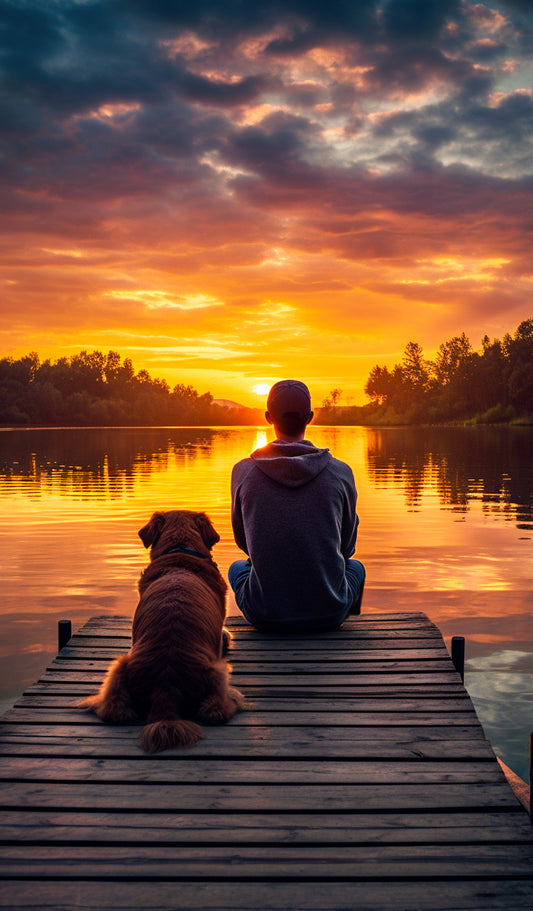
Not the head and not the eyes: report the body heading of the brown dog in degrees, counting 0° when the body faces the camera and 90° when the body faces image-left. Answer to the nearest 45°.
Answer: approximately 180°

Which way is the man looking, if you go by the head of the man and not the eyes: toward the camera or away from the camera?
away from the camera

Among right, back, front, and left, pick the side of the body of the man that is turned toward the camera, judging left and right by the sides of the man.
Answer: back

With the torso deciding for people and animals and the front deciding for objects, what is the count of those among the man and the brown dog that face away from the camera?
2

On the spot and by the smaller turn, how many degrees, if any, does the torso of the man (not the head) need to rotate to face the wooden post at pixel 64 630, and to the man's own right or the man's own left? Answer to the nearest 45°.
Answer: approximately 45° to the man's own left

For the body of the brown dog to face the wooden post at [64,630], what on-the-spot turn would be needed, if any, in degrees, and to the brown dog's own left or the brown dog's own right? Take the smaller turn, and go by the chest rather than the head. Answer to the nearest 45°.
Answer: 0° — it already faces it
